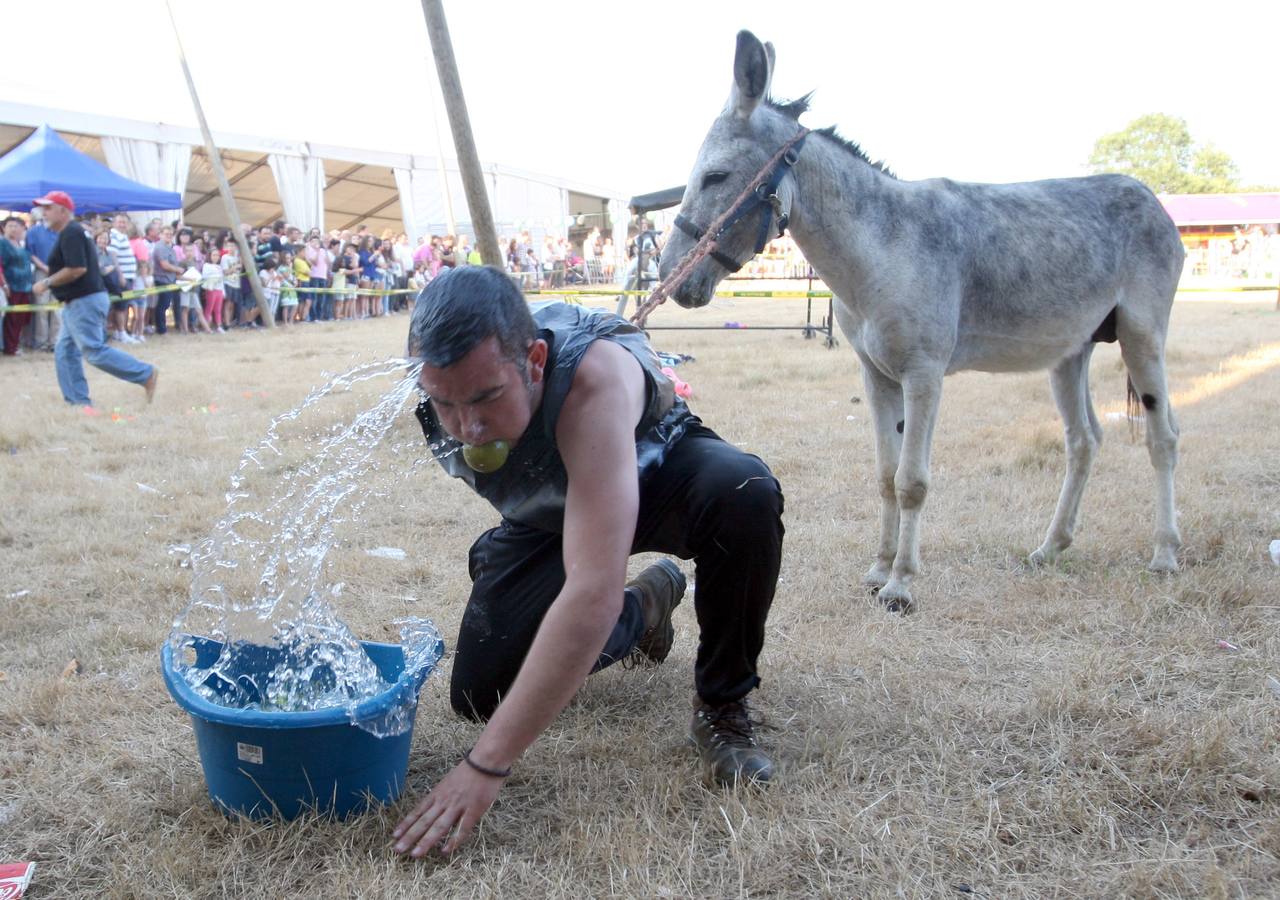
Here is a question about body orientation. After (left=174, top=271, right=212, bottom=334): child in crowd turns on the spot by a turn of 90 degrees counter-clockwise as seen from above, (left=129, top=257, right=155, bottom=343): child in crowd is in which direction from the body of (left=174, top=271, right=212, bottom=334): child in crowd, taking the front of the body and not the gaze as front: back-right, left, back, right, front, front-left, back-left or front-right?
back-right

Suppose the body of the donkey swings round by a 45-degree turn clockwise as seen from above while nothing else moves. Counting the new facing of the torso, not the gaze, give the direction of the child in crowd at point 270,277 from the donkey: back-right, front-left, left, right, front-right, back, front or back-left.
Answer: front-right

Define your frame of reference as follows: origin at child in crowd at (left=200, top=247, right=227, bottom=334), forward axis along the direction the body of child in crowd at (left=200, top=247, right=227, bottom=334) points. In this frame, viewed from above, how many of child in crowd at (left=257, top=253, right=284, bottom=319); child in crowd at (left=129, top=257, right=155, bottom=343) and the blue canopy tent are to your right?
2

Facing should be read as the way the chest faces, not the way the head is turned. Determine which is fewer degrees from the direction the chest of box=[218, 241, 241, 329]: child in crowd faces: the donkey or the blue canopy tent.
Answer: the donkey

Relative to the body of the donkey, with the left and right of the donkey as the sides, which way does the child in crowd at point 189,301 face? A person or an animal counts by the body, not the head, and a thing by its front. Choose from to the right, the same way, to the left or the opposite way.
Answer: to the left

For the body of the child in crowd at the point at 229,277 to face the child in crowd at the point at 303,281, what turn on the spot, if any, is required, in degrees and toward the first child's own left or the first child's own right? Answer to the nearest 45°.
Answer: approximately 90° to the first child's own left

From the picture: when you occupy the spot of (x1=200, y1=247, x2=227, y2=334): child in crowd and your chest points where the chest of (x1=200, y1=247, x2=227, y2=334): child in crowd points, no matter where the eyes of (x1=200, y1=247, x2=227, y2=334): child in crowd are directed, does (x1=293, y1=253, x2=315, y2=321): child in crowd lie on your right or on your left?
on your left
